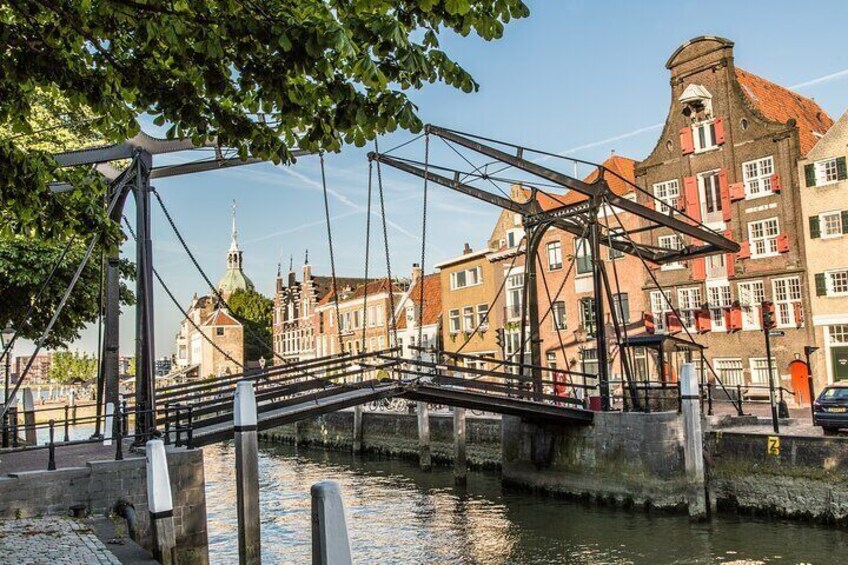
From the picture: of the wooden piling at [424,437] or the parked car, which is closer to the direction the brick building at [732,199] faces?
the wooden piling

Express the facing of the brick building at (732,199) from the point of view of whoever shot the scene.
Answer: facing the viewer and to the left of the viewer

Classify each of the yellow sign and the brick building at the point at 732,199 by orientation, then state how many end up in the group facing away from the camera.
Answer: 0

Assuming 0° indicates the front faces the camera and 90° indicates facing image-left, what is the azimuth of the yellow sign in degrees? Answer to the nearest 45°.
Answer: approximately 0°

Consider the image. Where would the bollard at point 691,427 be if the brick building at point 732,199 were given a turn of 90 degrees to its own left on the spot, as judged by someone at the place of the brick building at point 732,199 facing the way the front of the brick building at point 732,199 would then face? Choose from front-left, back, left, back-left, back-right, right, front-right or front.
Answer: front-right

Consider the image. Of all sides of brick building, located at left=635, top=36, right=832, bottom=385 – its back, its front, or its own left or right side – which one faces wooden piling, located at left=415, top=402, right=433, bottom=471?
front

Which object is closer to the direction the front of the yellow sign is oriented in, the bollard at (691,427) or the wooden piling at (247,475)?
the wooden piling

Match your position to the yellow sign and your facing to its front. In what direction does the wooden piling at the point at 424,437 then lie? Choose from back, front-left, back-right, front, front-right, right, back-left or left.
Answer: back-right

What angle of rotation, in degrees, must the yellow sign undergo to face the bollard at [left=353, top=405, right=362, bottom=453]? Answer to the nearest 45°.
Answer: approximately 135° to its right

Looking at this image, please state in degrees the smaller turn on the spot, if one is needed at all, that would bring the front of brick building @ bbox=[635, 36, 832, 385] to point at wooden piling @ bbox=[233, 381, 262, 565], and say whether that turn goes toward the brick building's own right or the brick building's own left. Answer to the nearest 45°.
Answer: approximately 45° to the brick building's own left

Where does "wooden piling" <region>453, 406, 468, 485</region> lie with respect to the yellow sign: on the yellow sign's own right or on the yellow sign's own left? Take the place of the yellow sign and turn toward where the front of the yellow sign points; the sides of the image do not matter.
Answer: on the yellow sign's own right

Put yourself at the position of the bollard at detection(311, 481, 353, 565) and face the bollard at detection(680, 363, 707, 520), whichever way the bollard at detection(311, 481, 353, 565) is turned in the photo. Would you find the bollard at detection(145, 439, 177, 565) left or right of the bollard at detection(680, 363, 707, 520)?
left

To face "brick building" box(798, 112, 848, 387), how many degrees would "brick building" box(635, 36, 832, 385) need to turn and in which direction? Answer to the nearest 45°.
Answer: approximately 90° to its left

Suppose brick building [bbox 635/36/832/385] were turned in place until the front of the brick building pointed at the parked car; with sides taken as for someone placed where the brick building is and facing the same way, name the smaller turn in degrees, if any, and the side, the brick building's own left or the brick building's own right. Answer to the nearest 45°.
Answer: approximately 45° to the brick building's own left

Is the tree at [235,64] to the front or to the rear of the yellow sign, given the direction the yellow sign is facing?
to the front
